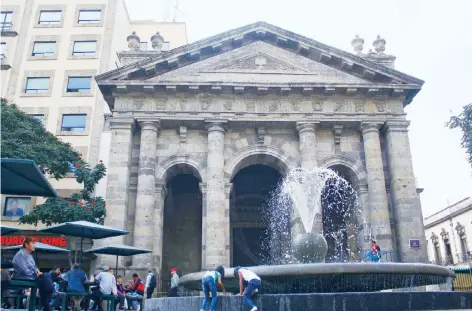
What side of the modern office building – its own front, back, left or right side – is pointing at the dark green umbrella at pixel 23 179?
front

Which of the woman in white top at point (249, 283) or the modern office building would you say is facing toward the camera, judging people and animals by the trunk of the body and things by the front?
the modern office building

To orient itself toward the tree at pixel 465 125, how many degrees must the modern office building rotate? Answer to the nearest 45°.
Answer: approximately 45° to its left

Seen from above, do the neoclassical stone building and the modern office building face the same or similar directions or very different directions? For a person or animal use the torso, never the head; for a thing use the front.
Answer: same or similar directions

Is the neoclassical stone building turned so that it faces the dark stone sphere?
yes

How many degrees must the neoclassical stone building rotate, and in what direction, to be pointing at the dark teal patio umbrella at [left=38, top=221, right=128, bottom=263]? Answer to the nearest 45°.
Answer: approximately 45° to its right

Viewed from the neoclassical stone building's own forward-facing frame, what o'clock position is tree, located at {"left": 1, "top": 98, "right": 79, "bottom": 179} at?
The tree is roughly at 3 o'clock from the neoclassical stone building.

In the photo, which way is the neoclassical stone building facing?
toward the camera

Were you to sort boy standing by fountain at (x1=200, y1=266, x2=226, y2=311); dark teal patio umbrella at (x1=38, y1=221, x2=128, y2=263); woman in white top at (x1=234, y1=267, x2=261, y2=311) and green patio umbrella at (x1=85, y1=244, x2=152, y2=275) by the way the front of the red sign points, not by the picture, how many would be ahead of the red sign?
4

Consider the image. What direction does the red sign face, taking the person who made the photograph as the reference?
facing the viewer
